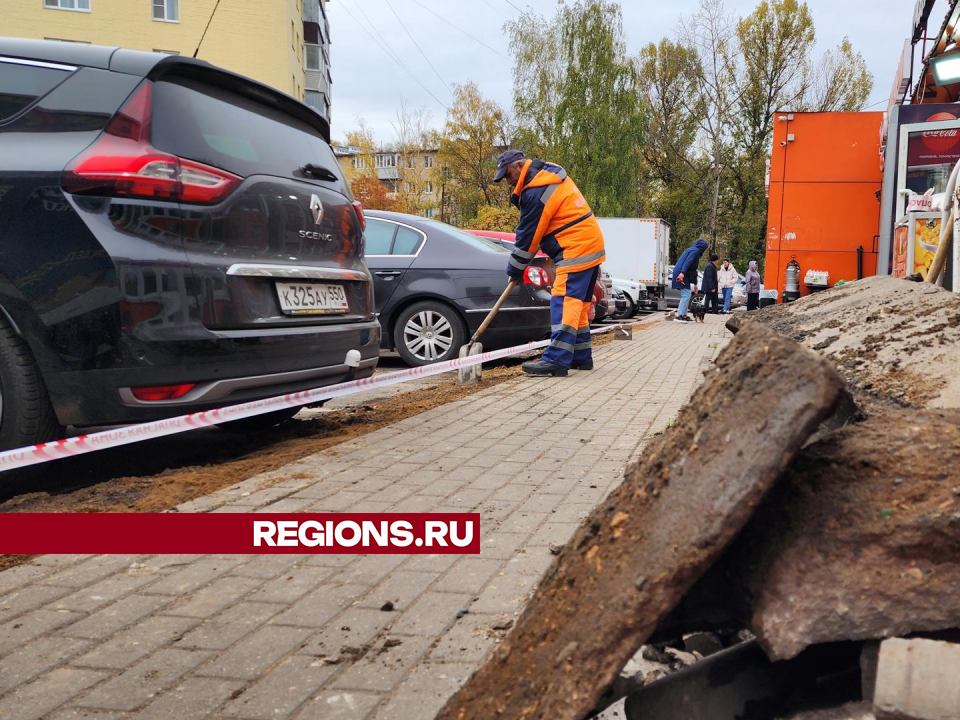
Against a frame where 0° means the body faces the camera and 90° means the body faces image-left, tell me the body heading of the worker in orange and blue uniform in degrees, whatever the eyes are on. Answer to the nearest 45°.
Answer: approximately 90°

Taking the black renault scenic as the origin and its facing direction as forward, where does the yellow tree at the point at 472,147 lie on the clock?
The yellow tree is roughly at 2 o'clock from the black renault scenic.

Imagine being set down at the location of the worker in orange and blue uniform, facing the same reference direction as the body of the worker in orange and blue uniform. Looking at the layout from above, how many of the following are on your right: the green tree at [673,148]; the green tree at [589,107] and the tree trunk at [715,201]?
3

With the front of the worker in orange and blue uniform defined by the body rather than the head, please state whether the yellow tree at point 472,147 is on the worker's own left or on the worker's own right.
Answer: on the worker's own right

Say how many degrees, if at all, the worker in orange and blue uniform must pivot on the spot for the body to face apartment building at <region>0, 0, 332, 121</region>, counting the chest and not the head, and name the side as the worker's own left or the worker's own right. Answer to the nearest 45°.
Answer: approximately 45° to the worker's own right

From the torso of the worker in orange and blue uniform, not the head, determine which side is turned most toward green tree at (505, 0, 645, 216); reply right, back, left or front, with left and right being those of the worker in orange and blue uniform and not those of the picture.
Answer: right

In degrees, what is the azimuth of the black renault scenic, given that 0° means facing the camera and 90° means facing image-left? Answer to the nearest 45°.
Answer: approximately 135°

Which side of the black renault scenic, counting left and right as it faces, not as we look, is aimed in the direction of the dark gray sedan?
right

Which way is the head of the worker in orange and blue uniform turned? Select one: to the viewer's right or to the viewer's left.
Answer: to the viewer's left
